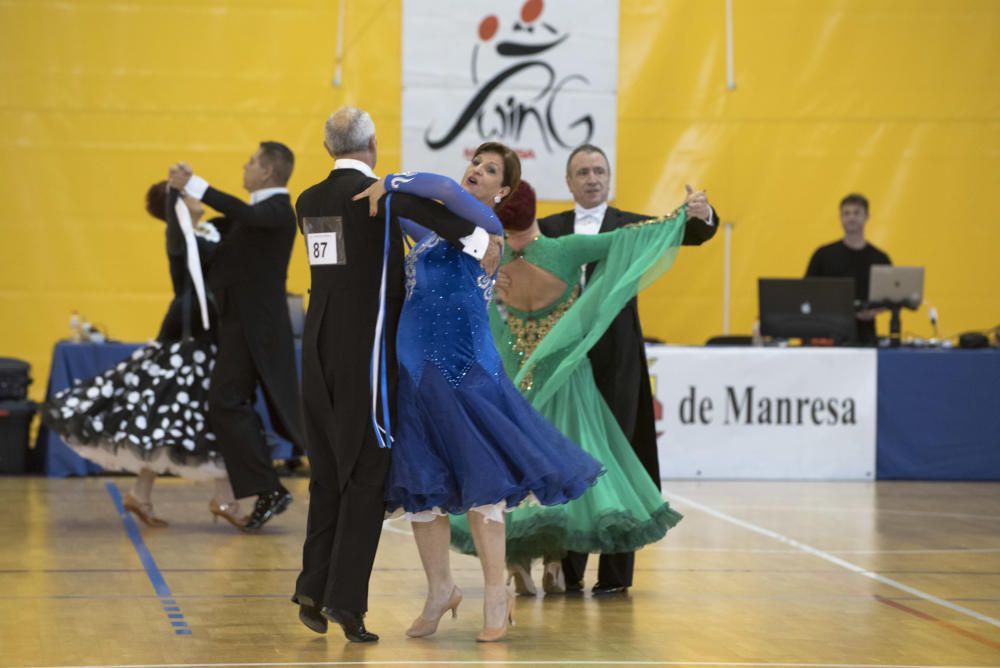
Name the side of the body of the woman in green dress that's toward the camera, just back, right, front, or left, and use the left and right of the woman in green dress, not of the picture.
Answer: back

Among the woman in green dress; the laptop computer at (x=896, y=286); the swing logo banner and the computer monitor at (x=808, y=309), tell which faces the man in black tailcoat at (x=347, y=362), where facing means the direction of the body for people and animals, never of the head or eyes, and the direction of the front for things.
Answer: the swing logo banner

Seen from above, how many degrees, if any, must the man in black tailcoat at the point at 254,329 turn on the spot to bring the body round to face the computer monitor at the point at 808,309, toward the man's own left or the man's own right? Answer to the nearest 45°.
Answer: approximately 135° to the man's own right

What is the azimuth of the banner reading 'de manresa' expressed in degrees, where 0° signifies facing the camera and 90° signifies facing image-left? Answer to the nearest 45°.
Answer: approximately 0°

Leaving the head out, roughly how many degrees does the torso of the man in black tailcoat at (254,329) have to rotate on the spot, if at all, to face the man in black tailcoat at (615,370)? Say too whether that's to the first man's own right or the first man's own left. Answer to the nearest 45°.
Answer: approximately 135° to the first man's own left

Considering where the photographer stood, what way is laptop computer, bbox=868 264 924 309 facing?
facing away from the viewer

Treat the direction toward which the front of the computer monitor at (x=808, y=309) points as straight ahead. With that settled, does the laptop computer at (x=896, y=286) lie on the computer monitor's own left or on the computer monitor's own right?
on the computer monitor's own right

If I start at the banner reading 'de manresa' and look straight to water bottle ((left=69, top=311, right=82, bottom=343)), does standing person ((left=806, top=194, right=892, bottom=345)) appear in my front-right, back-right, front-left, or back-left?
back-right

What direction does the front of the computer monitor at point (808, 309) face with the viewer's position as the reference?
facing away from the viewer

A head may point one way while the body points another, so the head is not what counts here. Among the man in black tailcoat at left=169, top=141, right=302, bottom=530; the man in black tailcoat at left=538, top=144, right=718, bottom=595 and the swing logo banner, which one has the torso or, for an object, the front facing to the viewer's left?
the man in black tailcoat at left=169, top=141, right=302, bottom=530

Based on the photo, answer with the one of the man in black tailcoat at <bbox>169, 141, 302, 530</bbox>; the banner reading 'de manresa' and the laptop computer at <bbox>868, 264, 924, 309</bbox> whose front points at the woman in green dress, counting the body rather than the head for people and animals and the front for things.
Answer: the banner reading 'de manresa'

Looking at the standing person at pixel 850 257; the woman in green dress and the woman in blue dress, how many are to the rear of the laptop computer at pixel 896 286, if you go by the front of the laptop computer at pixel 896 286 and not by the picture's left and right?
2
